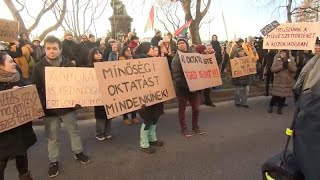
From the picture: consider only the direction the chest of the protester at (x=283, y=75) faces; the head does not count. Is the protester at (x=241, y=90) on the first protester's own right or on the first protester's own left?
on the first protester's own right

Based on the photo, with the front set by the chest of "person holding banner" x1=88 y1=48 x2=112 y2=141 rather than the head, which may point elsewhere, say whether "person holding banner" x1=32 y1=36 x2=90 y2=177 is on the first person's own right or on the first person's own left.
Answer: on the first person's own right

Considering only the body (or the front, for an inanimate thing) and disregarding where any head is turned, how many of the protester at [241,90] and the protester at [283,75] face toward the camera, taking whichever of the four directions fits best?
2

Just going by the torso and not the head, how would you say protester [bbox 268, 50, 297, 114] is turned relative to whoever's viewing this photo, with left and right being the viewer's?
facing the viewer

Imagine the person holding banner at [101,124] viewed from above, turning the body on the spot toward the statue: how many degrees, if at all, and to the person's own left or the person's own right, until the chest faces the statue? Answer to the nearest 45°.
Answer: approximately 135° to the person's own left

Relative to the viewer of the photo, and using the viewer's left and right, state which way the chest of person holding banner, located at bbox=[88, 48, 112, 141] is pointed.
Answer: facing the viewer and to the right of the viewer

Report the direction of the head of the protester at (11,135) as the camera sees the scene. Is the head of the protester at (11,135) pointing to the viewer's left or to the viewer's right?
to the viewer's right

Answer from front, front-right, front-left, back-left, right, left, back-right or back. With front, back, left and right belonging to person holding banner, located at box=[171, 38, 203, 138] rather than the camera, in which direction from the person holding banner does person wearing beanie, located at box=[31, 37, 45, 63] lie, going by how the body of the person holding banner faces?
back

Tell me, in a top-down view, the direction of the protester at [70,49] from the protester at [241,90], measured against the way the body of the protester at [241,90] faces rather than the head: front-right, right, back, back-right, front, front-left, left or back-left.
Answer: right

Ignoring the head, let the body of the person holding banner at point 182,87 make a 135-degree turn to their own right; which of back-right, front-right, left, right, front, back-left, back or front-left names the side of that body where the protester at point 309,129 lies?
left
